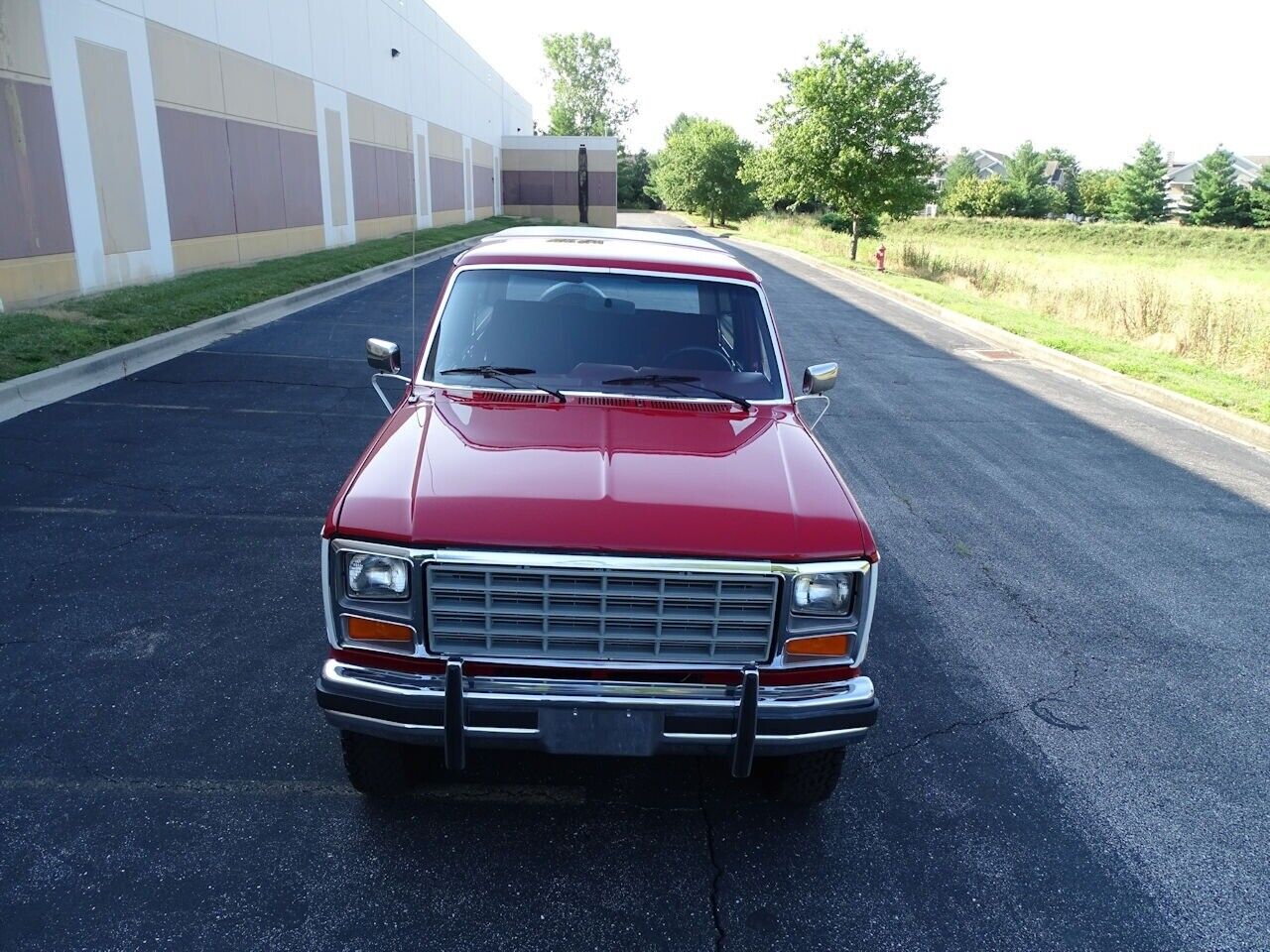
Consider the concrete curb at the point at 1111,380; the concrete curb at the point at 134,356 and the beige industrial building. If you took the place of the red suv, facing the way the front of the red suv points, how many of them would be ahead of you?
0

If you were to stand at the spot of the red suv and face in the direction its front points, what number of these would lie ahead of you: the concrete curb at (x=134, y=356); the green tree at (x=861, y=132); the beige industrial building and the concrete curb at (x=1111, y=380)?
0

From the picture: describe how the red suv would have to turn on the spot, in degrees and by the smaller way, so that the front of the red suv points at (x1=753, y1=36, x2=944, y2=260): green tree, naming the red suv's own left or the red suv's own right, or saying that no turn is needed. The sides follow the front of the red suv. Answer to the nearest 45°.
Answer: approximately 180°

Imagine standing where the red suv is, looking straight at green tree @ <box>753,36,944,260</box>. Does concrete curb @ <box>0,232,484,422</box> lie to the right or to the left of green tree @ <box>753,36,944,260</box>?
left

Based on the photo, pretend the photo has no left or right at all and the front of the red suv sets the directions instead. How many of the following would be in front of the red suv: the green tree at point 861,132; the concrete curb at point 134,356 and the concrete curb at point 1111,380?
0

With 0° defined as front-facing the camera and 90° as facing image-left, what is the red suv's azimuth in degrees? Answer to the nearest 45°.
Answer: approximately 0°

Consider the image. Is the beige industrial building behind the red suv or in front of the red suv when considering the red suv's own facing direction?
behind

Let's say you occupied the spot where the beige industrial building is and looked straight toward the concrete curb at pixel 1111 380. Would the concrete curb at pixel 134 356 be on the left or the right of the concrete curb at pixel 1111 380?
right

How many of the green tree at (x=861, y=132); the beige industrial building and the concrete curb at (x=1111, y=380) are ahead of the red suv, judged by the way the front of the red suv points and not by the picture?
0

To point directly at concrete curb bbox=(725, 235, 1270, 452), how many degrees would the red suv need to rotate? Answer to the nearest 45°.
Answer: approximately 135° to its left

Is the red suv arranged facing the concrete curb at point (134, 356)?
no
